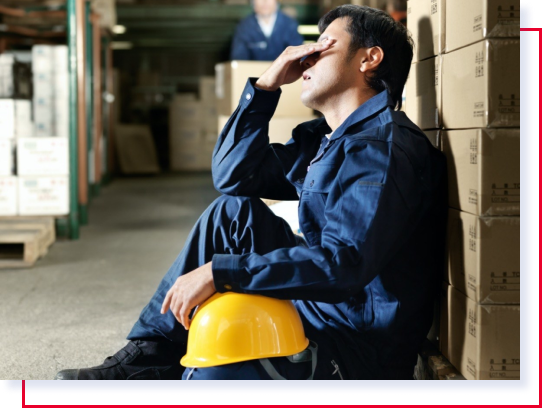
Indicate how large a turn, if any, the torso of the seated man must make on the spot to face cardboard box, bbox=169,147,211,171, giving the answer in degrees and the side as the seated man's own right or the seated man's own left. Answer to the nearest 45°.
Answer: approximately 90° to the seated man's own right

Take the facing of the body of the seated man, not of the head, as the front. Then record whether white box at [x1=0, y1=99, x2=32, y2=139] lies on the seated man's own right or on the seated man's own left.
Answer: on the seated man's own right

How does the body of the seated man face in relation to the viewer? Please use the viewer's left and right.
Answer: facing to the left of the viewer

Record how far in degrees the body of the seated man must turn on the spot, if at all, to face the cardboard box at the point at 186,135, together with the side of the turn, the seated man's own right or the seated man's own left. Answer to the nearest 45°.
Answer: approximately 90° to the seated man's own right

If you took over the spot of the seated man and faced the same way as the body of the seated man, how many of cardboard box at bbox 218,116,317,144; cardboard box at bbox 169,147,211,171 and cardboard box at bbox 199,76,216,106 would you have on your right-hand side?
3

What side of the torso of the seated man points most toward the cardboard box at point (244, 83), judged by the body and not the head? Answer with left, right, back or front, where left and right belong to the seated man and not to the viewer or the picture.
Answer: right

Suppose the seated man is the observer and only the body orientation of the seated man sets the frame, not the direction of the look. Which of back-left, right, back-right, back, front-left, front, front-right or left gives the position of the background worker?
right
